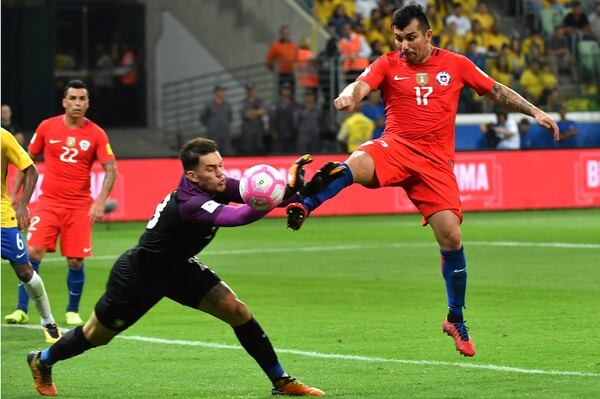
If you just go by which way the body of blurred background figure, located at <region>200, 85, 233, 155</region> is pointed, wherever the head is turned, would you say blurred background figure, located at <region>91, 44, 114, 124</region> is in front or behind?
behind

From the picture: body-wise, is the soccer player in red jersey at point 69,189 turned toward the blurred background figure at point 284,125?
no

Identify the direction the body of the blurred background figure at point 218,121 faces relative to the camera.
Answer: toward the camera

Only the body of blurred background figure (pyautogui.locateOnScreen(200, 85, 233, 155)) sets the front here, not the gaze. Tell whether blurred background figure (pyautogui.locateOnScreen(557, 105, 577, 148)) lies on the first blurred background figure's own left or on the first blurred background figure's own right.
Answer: on the first blurred background figure's own left

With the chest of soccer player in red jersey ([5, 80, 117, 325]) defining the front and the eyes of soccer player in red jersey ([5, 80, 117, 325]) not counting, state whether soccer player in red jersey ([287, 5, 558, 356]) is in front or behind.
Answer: in front

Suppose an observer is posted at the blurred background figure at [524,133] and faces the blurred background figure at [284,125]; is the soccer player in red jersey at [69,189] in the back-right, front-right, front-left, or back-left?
front-left

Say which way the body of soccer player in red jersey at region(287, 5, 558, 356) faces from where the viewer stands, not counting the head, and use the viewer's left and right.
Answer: facing the viewer

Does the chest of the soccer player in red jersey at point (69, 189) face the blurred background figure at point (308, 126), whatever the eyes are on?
no

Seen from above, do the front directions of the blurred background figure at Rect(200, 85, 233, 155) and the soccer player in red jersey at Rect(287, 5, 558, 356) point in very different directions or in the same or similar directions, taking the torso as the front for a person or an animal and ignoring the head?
same or similar directions

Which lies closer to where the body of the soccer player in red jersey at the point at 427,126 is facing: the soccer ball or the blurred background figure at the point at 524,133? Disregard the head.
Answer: the soccer ball

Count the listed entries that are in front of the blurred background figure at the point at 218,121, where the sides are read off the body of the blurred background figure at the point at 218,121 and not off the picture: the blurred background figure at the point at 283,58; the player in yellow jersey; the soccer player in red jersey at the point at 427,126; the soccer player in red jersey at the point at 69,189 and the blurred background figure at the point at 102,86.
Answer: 3

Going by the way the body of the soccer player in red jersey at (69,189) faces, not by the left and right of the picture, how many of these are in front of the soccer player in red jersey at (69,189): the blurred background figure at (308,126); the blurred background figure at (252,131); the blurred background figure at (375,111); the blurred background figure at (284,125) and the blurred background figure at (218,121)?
0

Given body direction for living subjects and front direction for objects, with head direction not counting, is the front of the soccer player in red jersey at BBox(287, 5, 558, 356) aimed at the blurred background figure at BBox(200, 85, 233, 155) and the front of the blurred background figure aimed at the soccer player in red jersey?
no

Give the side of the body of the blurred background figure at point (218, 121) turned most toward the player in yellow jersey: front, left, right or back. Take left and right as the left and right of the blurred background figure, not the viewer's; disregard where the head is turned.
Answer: front

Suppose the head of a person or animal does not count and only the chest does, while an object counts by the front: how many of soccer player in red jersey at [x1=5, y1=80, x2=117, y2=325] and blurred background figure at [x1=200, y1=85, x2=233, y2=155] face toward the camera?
2

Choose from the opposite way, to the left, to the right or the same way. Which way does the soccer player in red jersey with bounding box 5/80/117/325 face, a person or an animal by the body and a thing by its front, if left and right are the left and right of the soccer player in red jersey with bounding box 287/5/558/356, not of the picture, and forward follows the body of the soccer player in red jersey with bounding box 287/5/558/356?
the same way

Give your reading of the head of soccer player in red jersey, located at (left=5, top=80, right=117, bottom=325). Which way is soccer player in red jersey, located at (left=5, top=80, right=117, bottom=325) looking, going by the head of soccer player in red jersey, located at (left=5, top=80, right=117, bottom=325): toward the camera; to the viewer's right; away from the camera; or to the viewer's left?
toward the camera

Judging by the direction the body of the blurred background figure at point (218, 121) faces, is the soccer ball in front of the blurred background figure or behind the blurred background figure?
in front

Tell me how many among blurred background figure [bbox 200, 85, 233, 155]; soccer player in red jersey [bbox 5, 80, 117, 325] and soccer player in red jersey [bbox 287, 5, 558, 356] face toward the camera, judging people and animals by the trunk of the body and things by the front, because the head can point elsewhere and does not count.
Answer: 3
